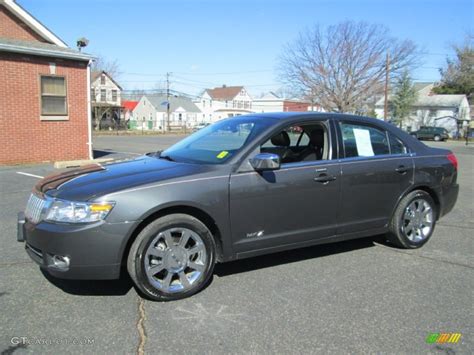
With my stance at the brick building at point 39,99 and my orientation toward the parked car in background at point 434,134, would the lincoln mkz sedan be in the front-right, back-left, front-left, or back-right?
back-right

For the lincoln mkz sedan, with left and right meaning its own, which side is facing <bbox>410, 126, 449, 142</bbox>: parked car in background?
back

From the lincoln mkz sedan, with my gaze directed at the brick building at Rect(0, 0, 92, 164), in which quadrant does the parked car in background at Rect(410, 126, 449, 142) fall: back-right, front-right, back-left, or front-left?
front-right

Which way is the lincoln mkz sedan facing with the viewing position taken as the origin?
facing the viewer and to the left of the viewer

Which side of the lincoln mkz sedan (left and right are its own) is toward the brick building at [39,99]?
right

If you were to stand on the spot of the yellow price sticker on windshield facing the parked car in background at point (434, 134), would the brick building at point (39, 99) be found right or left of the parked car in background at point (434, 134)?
left
